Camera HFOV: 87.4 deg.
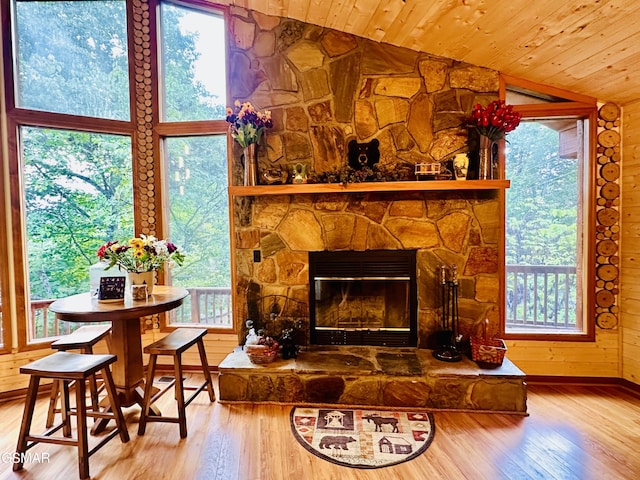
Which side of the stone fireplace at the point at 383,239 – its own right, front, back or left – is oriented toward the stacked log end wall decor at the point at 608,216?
left

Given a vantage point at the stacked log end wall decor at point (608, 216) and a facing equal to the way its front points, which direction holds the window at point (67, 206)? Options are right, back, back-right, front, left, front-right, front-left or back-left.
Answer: front-right

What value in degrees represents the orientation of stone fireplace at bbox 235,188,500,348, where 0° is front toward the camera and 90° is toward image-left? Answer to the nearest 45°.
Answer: approximately 0°

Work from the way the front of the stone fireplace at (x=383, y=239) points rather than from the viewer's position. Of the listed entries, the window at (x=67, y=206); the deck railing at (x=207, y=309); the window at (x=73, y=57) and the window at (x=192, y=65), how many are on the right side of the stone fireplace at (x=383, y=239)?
4

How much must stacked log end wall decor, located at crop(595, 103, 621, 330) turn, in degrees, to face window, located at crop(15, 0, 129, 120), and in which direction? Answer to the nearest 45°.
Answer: approximately 45° to its right

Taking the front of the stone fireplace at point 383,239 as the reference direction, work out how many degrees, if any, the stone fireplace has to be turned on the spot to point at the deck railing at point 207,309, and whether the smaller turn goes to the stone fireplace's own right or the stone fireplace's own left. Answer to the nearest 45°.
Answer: approximately 90° to the stone fireplace's own right

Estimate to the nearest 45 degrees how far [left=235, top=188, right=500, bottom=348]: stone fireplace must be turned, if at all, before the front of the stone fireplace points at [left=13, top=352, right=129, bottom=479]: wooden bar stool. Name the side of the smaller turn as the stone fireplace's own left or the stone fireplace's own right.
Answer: approximately 45° to the stone fireplace's own right

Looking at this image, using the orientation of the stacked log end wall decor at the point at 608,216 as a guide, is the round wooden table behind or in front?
in front
